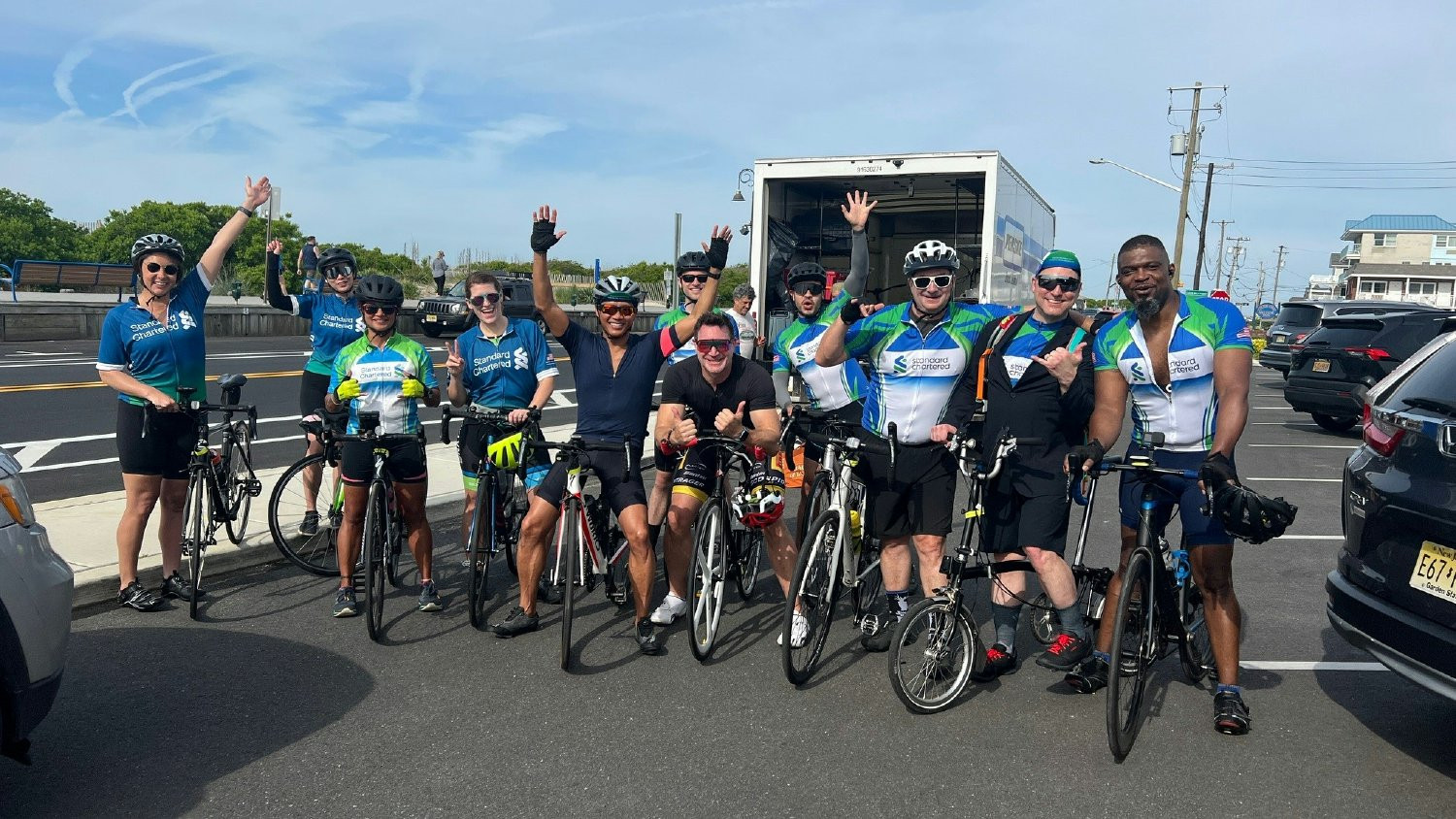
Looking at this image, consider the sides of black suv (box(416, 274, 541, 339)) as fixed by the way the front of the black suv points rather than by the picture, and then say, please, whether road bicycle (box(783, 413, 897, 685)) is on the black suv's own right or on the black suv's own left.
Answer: on the black suv's own left

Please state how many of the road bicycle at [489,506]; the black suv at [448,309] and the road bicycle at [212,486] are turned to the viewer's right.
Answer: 0

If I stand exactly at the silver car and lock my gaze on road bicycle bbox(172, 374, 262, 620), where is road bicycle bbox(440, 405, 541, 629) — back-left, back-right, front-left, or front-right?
front-right

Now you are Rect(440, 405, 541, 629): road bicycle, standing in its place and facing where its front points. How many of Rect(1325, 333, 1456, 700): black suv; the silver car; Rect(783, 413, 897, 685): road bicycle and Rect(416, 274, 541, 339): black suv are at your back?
1

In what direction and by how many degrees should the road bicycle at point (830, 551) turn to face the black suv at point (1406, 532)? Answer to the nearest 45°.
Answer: approximately 135° to its left

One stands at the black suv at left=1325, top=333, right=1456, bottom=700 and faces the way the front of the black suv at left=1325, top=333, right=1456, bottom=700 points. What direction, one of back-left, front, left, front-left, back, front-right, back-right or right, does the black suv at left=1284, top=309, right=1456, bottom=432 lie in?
front-left

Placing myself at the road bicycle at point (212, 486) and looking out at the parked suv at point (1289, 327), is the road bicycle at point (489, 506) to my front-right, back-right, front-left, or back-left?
front-right

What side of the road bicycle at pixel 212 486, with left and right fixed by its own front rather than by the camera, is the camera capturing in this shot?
front

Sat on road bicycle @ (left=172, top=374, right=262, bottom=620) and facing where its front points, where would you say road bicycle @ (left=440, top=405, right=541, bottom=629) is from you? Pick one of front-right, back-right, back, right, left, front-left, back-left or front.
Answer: front-left

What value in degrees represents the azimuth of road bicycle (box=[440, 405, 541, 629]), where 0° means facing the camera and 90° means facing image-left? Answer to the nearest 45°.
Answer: approximately 0°

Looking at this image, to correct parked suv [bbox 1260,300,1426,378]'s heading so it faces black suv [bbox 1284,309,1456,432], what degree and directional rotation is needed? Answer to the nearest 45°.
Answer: approximately 135° to its right

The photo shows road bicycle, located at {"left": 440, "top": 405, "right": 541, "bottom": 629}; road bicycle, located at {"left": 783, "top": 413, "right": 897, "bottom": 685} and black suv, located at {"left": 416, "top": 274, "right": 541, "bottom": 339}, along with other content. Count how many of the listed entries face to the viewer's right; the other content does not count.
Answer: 0

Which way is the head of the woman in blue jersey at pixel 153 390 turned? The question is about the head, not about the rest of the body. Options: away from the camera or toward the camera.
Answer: toward the camera
